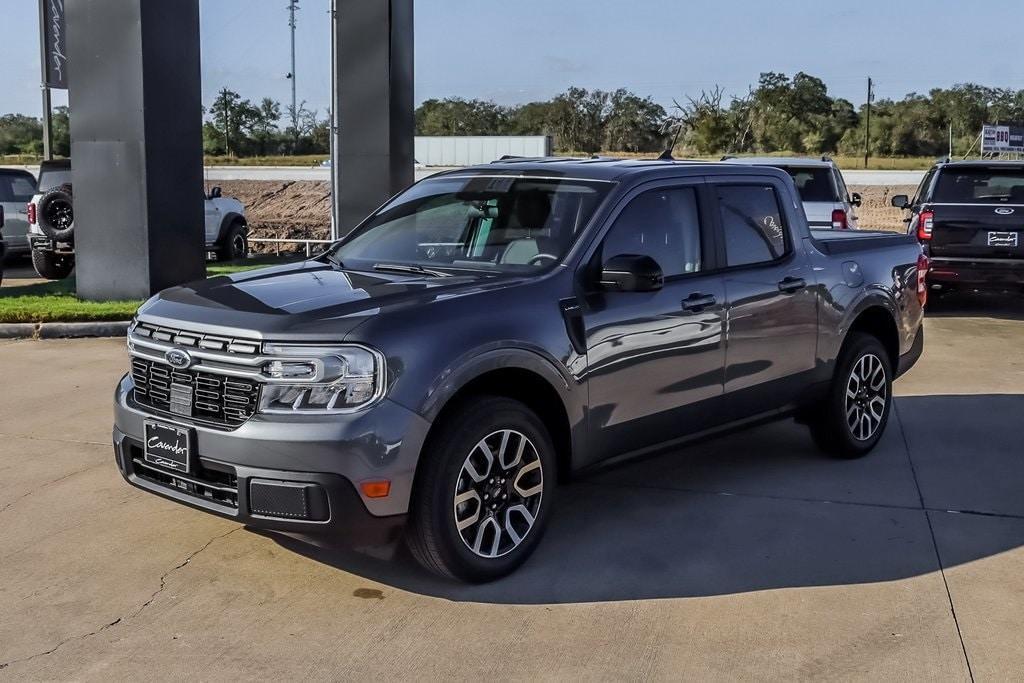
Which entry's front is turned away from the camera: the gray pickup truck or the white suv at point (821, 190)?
the white suv

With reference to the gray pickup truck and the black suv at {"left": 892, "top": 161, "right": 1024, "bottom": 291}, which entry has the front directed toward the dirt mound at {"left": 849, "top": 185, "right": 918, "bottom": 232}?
the black suv

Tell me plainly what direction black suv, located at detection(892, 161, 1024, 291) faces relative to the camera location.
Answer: facing away from the viewer

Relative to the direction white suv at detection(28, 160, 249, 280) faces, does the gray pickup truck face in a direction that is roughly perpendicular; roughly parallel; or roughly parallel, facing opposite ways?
roughly parallel, facing opposite ways

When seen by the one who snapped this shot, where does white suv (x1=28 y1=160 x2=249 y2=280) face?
facing away from the viewer and to the right of the viewer

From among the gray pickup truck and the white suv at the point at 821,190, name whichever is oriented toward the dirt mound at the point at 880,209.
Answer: the white suv

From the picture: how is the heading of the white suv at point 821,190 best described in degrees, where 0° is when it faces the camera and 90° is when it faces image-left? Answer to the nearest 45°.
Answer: approximately 180°

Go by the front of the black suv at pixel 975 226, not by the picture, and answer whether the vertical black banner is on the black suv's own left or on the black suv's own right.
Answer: on the black suv's own left

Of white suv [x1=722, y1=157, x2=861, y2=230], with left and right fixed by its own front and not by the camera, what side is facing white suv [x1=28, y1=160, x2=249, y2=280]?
left

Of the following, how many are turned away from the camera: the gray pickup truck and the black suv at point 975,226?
1

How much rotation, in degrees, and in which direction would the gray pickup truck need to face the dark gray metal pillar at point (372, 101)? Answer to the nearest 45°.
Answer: approximately 135° to its right

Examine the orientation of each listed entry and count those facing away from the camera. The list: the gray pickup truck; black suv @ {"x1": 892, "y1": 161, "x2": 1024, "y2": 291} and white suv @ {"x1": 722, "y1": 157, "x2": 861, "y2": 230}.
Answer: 2
